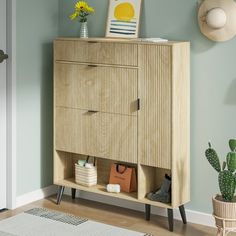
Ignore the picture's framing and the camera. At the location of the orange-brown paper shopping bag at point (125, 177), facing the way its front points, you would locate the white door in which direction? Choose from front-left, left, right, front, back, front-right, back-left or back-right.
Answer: front-right

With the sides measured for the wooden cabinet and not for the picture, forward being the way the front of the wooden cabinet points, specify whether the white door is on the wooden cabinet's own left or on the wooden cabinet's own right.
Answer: on the wooden cabinet's own right

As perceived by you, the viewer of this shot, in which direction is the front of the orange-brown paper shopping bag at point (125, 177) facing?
facing the viewer and to the left of the viewer
